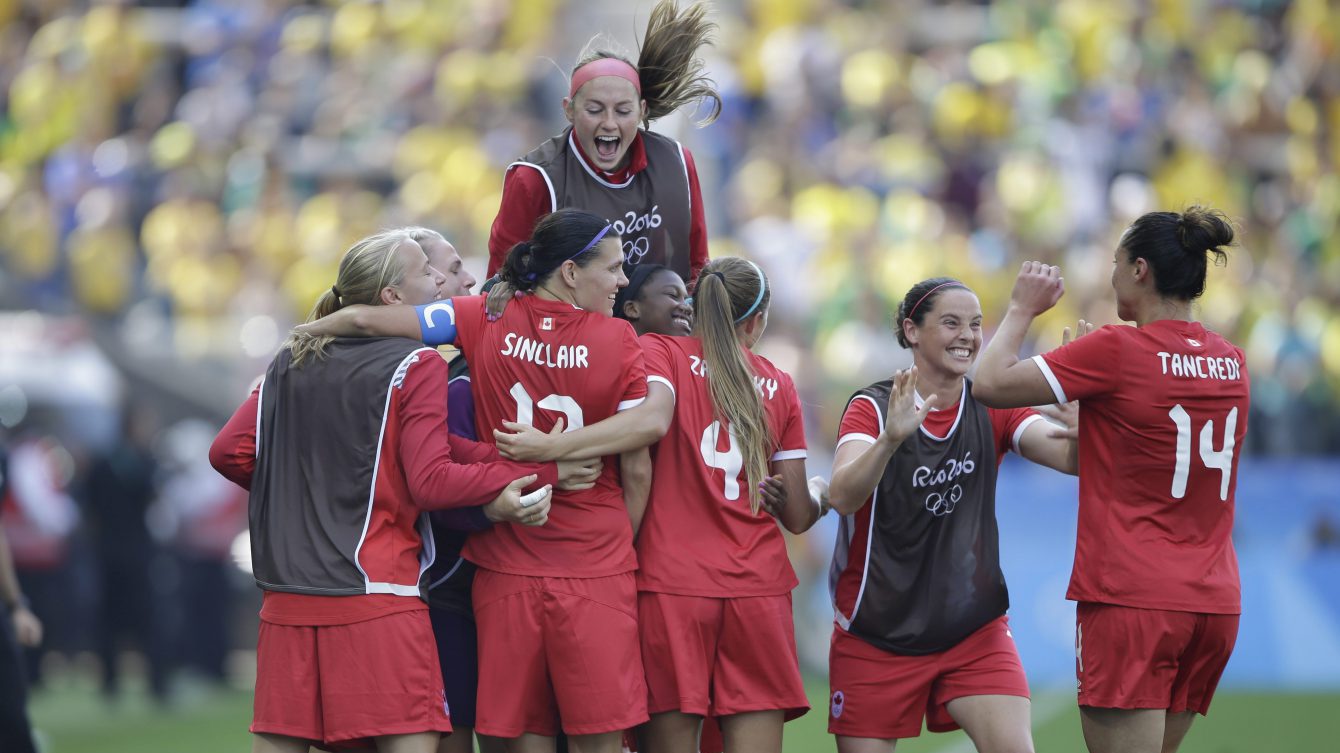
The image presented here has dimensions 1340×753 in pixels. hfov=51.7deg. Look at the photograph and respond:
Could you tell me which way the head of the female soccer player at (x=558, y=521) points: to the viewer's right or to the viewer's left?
to the viewer's right

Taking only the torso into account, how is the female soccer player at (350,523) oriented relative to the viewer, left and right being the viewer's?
facing away from the viewer and to the right of the viewer

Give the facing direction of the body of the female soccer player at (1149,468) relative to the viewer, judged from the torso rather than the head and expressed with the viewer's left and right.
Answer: facing away from the viewer and to the left of the viewer

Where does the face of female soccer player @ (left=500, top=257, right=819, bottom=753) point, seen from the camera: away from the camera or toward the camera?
away from the camera

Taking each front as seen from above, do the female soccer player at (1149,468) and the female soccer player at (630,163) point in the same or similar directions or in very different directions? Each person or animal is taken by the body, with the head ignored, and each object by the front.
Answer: very different directions

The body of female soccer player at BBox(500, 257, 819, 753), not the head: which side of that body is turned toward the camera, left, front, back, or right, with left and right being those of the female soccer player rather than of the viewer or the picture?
back

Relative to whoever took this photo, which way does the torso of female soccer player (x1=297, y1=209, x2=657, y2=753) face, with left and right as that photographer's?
facing away from the viewer
